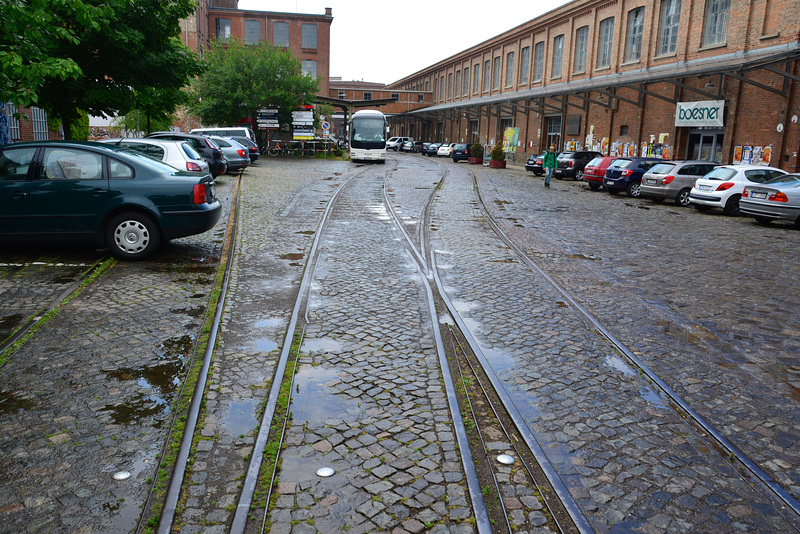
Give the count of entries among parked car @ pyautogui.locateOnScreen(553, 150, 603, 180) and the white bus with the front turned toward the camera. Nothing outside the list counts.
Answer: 1

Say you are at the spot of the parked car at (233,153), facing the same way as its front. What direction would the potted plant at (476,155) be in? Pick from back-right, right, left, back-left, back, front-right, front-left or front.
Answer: right

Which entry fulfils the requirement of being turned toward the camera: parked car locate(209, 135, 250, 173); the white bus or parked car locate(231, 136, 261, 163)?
the white bus

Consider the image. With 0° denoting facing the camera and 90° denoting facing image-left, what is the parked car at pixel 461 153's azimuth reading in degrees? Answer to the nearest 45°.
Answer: approximately 225°

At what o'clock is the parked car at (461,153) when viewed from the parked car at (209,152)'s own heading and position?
the parked car at (461,153) is roughly at 3 o'clock from the parked car at (209,152).

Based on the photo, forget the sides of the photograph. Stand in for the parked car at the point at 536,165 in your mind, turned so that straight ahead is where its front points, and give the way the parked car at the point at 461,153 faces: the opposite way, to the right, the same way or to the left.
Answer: the same way

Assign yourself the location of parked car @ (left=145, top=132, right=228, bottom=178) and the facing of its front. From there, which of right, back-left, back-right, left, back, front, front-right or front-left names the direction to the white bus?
right

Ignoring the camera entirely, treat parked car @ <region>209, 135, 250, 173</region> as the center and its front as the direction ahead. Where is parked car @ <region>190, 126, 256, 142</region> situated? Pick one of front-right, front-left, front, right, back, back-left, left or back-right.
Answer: front-right

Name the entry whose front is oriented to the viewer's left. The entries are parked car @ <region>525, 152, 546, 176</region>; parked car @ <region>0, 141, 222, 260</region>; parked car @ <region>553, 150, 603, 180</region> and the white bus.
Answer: parked car @ <region>0, 141, 222, 260</region>

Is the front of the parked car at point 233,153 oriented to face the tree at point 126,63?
no

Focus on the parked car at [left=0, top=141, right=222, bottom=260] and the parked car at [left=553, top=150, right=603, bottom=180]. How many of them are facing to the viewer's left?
1

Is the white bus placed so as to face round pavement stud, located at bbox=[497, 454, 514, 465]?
yes

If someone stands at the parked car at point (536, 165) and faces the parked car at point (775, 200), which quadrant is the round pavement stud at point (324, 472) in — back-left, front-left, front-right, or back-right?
front-right

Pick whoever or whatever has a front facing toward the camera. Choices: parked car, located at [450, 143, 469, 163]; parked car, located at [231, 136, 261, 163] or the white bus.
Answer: the white bus

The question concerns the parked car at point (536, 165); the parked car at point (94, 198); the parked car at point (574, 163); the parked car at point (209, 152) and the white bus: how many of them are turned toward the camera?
1

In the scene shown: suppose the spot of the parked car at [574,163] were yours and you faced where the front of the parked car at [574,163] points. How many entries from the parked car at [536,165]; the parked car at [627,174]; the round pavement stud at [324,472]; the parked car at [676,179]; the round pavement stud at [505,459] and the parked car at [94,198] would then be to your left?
1

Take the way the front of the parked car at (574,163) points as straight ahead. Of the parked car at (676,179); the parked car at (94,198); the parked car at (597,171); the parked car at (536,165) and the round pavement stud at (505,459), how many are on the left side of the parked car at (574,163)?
1

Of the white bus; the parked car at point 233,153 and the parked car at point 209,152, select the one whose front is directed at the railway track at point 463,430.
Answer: the white bus

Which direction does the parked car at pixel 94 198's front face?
to the viewer's left

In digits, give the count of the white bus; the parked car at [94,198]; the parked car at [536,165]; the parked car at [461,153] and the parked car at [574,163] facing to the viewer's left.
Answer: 1

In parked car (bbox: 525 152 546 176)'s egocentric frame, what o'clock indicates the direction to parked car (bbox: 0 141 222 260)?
parked car (bbox: 0 141 222 260) is roughly at 5 o'clock from parked car (bbox: 525 152 546 176).

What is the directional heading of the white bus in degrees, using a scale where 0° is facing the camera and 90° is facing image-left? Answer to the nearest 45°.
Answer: approximately 0°
